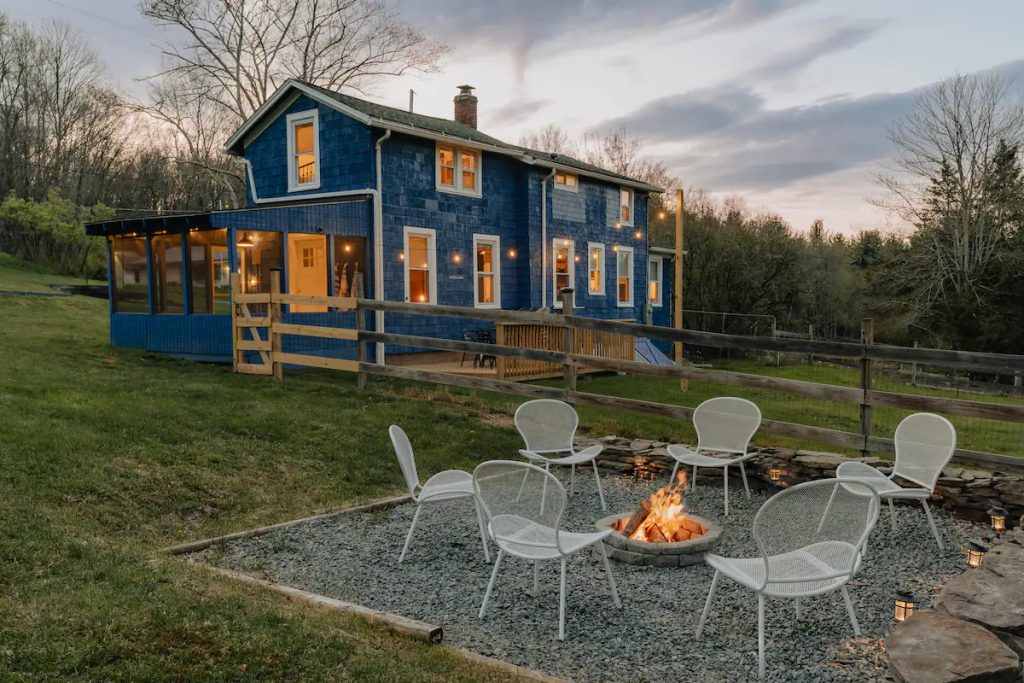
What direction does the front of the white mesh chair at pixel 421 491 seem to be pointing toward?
to the viewer's right

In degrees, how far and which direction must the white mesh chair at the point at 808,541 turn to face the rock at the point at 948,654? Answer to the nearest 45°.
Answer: approximately 180°

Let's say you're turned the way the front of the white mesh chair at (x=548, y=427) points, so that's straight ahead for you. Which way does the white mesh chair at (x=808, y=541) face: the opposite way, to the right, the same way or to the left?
the opposite way

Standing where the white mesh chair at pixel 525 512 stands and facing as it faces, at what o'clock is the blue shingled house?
The blue shingled house is roughly at 10 o'clock from the white mesh chair.
